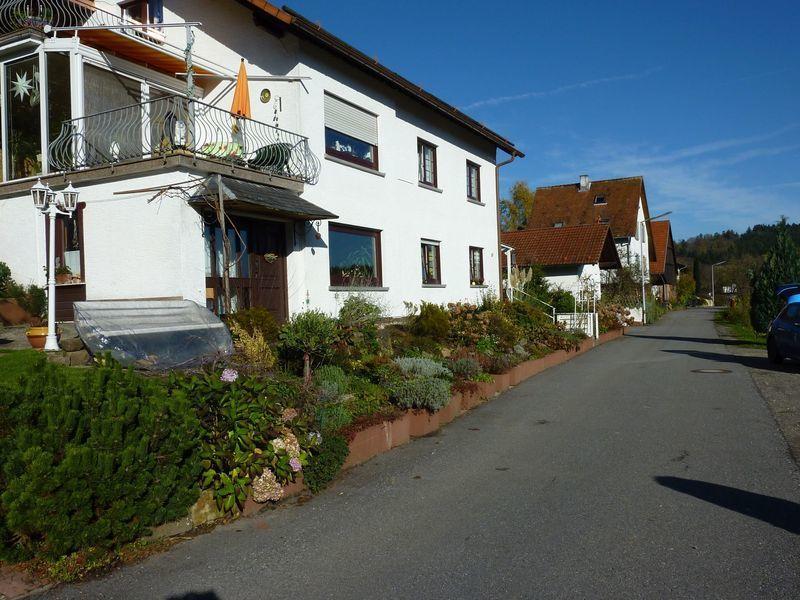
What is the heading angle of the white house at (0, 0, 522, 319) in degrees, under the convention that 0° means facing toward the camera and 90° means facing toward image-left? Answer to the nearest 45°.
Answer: approximately 315°

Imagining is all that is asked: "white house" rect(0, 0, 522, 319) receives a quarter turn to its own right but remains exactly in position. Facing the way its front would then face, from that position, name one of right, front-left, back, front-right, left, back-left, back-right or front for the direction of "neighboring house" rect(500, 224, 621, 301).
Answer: back

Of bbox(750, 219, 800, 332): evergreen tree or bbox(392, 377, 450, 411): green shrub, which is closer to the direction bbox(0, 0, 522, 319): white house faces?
the green shrub

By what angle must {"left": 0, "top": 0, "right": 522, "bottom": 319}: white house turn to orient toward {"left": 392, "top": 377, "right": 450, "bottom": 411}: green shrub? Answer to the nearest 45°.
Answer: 0° — it already faces it

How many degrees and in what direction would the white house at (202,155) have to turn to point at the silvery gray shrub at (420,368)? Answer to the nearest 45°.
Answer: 0° — it already faces it

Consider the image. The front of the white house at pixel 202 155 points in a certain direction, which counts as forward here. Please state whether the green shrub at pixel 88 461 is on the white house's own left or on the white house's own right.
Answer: on the white house's own right

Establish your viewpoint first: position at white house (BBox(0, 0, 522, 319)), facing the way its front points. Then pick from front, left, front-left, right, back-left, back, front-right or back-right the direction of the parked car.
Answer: front-left

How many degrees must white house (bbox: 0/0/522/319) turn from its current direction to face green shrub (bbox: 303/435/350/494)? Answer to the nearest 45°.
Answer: approximately 45° to its right

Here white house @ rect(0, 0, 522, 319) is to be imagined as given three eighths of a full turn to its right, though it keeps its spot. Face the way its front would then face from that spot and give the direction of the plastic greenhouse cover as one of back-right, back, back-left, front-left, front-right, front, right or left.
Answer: left
